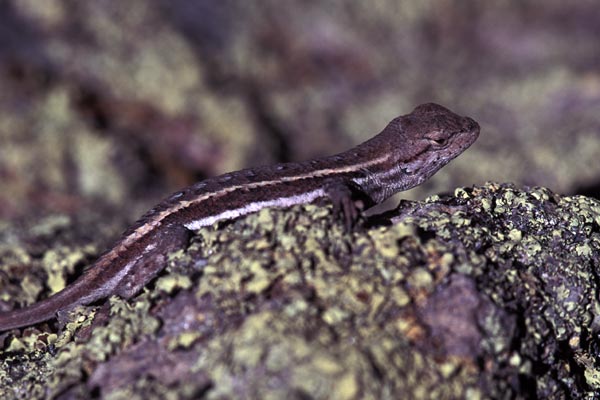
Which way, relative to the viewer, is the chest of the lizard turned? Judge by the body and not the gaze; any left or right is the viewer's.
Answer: facing to the right of the viewer
